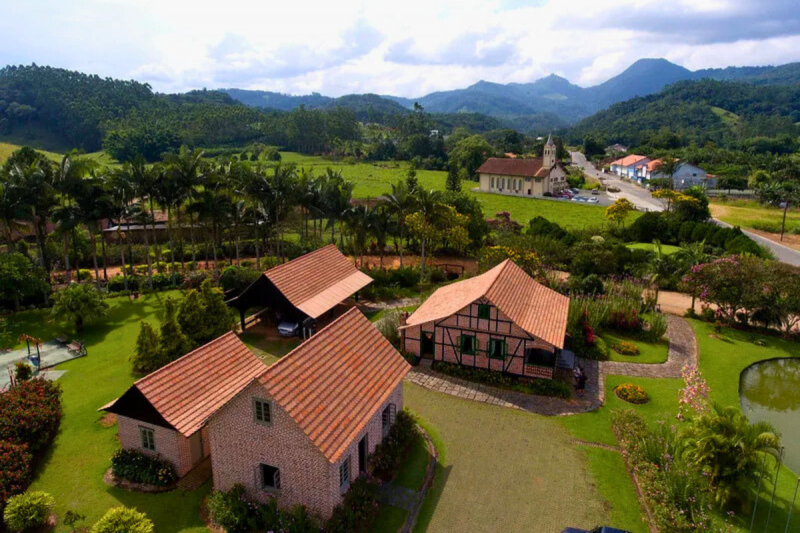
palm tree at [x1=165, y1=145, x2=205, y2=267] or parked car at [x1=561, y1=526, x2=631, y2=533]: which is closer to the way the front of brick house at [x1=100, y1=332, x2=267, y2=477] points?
the parked car

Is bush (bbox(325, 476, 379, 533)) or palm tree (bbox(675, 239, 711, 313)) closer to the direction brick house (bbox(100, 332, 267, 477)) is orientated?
the bush

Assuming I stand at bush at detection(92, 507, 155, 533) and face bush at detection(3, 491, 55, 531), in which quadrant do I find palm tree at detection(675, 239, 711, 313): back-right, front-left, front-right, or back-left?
back-right

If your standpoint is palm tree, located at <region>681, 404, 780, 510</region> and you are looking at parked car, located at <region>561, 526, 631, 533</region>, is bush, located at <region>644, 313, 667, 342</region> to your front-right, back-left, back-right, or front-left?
back-right

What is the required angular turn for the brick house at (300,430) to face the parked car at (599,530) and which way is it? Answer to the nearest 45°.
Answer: approximately 45° to its left

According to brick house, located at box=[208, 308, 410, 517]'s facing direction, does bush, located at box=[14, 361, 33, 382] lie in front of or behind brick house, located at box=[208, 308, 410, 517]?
behind
